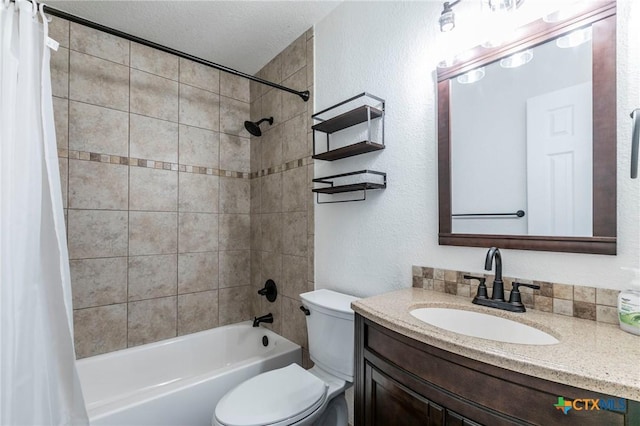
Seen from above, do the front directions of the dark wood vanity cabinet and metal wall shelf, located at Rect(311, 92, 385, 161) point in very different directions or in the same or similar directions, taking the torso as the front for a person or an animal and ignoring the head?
same or similar directions

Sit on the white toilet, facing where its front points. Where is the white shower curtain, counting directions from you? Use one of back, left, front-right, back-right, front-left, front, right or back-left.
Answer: front-right

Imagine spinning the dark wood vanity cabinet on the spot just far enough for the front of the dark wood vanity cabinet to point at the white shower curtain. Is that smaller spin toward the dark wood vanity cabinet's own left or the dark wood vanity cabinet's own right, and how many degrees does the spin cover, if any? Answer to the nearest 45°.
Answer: approximately 45° to the dark wood vanity cabinet's own right

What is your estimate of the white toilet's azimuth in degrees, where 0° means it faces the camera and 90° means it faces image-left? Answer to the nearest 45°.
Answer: approximately 45°

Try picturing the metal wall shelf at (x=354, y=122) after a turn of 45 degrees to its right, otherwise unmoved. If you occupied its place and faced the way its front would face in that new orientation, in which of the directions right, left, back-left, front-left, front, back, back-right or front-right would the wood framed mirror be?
back-left

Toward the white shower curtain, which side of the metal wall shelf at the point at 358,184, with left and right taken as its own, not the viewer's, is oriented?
front

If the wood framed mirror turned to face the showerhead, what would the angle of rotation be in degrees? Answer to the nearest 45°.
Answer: approximately 45° to its right

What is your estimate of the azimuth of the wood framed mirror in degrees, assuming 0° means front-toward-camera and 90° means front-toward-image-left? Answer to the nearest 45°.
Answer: approximately 45°

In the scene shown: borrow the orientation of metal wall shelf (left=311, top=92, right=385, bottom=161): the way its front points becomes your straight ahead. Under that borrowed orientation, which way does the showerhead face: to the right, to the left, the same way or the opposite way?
the same way

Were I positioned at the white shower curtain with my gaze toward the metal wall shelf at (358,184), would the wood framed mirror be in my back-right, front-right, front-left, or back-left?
front-right

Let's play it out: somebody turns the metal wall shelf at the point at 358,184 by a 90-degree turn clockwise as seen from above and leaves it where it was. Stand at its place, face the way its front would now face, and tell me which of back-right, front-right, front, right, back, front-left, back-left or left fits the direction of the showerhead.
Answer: front
